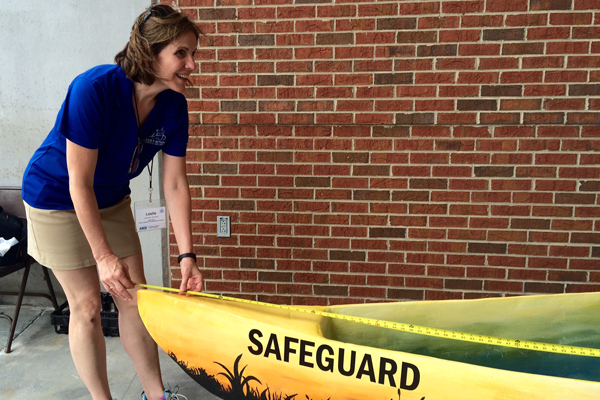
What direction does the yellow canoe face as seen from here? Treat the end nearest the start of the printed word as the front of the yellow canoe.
to the viewer's left

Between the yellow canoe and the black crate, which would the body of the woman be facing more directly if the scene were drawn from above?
the yellow canoe

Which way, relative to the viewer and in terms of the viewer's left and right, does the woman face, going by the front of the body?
facing the viewer and to the right of the viewer

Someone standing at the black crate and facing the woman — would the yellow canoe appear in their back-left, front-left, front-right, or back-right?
front-left

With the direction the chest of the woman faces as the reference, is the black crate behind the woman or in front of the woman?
behind

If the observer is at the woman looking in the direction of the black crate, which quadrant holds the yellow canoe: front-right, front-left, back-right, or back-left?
back-right

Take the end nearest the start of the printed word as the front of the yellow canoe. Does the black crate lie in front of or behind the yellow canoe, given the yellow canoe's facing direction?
in front

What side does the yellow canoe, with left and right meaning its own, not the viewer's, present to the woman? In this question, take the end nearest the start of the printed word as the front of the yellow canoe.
front
